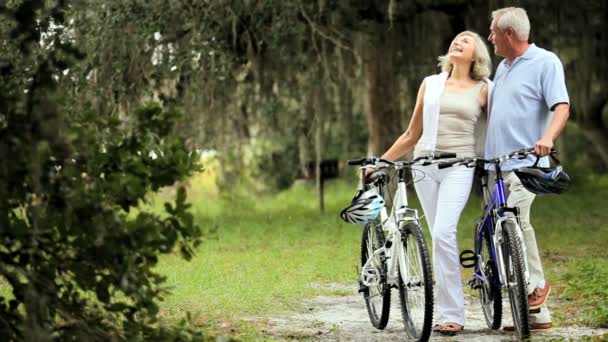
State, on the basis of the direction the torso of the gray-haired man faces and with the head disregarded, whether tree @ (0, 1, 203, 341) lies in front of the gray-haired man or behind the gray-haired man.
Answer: in front

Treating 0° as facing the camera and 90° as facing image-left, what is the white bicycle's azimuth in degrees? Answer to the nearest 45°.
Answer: approximately 315°

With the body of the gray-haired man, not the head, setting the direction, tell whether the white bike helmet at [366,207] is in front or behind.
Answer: in front

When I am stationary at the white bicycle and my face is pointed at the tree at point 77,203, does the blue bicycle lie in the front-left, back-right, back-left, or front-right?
back-left

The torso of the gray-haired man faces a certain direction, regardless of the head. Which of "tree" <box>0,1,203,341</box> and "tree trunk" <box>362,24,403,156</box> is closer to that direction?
the tree

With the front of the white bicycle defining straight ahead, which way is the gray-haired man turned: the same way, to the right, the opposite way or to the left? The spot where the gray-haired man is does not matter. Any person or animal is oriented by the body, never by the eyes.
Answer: to the right

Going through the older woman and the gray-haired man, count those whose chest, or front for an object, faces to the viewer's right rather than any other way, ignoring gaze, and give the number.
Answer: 0

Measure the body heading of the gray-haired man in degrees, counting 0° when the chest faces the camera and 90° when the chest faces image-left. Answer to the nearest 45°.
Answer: approximately 45°

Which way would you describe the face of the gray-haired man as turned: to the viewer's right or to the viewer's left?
to the viewer's left

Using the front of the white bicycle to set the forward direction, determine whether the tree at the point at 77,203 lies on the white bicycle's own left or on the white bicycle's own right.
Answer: on the white bicycle's own right
